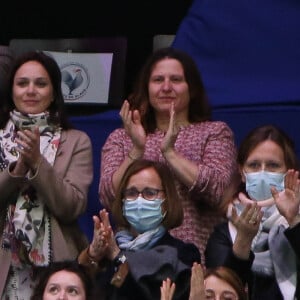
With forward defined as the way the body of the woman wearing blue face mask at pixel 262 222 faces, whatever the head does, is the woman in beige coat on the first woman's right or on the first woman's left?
on the first woman's right

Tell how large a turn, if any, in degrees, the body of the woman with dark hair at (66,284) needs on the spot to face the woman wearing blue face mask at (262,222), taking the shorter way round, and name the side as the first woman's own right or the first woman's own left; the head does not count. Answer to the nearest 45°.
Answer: approximately 90° to the first woman's own left

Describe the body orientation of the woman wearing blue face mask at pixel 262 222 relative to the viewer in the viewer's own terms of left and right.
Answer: facing the viewer

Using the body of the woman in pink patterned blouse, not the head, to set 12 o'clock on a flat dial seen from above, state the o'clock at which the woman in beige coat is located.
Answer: The woman in beige coat is roughly at 3 o'clock from the woman in pink patterned blouse.

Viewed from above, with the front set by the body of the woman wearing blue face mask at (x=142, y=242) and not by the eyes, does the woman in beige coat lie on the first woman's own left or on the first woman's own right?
on the first woman's own right

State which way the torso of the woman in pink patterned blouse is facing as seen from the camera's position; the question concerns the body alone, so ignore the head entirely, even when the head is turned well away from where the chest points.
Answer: toward the camera

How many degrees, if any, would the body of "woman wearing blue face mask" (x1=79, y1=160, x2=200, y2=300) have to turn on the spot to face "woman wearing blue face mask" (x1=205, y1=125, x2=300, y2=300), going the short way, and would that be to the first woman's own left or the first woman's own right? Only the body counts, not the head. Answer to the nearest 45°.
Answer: approximately 135° to the first woman's own left

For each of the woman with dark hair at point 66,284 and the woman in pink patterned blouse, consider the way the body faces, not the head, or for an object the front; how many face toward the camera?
2
